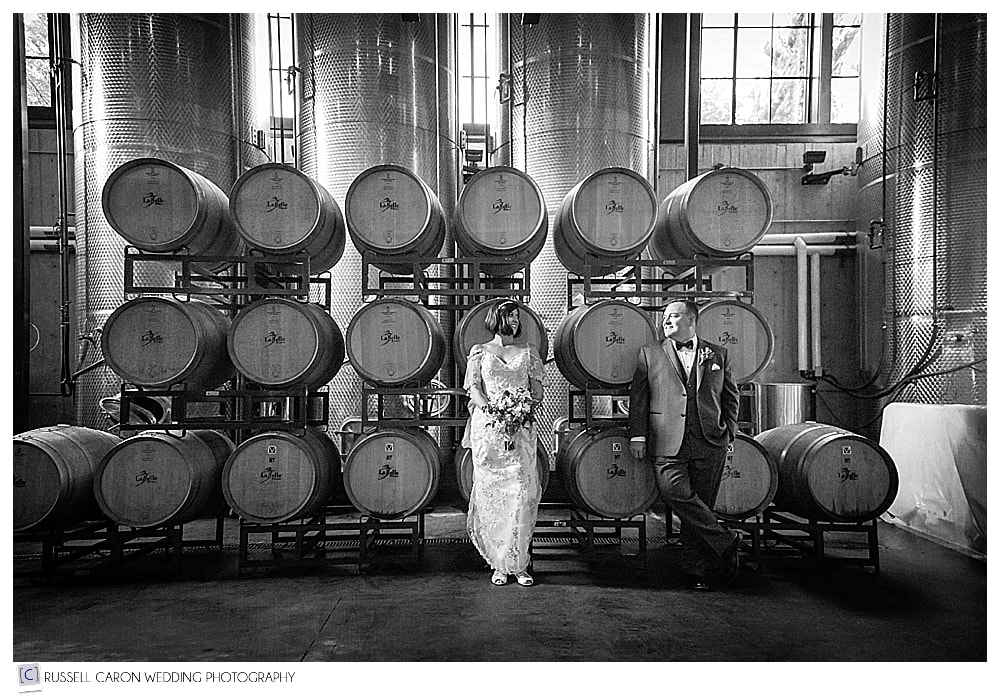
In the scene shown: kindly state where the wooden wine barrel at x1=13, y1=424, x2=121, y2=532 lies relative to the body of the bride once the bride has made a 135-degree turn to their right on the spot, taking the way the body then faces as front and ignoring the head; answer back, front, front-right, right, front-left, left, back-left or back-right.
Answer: front-left

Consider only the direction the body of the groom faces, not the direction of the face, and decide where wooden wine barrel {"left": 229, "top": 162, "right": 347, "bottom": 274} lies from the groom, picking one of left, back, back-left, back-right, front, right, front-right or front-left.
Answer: right

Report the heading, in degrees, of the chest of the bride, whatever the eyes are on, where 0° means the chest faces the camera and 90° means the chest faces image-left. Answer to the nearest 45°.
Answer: approximately 0°

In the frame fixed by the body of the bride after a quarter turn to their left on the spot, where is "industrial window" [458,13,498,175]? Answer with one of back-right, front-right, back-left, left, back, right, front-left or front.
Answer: left

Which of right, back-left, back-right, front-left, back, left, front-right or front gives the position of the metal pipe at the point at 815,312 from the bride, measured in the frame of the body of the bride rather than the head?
back-left

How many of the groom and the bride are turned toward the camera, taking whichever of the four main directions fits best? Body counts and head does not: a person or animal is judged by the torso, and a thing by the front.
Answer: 2

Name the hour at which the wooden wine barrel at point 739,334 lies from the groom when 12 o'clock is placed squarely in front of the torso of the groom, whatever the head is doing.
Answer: The wooden wine barrel is roughly at 7 o'clock from the groom.

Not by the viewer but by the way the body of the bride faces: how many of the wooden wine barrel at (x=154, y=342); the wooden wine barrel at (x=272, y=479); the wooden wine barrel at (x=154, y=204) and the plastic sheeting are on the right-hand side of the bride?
3

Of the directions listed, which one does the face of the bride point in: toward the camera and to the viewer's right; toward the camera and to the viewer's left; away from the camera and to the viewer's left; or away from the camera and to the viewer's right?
toward the camera and to the viewer's right

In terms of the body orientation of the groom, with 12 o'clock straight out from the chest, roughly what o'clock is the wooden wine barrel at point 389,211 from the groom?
The wooden wine barrel is roughly at 3 o'clock from the groom.

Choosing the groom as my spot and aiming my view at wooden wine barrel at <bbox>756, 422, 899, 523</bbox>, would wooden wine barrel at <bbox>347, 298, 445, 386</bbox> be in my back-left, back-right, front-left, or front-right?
back-left

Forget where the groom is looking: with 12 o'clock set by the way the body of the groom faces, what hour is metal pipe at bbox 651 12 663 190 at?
The metal pipe is roughly at 6 o'clock from the groom.

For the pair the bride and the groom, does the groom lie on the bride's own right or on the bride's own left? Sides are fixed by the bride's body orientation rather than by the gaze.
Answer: on the bride's own left
